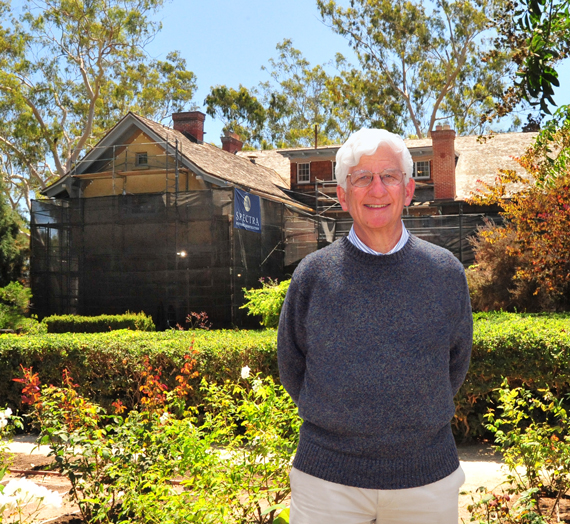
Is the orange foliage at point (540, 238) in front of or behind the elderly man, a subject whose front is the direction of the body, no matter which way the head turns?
behind

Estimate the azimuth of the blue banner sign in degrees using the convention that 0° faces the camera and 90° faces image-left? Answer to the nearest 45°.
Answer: approximately 315°

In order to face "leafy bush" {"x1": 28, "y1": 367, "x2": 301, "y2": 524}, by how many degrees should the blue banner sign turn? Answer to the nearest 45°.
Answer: approximately 45° to its right

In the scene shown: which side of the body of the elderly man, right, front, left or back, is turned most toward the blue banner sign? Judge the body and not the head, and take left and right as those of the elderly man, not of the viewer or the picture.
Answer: back

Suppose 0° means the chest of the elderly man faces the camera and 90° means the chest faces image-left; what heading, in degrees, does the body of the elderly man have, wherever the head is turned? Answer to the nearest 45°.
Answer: approximately 0°

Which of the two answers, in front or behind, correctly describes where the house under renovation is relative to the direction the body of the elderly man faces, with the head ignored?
behind

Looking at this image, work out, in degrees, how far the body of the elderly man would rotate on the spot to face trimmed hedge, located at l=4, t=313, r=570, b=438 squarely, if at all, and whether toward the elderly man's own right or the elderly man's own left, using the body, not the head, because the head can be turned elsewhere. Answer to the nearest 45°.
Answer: approximately 180°

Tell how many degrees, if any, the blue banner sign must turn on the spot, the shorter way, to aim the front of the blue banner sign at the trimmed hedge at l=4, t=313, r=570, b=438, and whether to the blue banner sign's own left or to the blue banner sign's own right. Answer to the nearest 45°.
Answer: approximately 45° to the blue banner sign's own right
